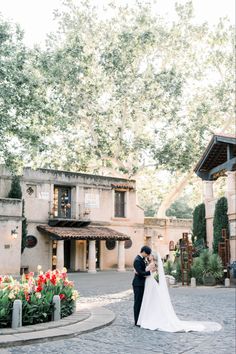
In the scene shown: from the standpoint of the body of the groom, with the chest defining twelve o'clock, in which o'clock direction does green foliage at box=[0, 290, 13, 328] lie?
The green foliage is roughly at 5 o'clock from the groom.

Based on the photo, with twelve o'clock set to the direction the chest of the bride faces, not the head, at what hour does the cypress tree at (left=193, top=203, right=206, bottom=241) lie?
The cypress tree is roughly at 3 o'clock from the bride.

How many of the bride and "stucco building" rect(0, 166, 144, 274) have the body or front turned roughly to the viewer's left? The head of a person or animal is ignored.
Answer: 1

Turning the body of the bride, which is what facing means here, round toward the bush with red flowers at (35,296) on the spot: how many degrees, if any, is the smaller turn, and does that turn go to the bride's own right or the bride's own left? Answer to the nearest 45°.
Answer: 0° — they already face it

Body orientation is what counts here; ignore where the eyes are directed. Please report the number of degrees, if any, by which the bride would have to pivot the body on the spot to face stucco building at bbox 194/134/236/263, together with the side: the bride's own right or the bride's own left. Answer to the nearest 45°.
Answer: approximately 90° to the bride's own right

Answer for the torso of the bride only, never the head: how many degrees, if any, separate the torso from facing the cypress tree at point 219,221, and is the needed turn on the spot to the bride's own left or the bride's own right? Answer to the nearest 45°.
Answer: approximately 90° to the bride's own right

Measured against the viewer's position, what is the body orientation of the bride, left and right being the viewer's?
facing to the left of the viewer

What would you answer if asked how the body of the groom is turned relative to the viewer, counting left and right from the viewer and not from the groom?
facing to the right of the viewer

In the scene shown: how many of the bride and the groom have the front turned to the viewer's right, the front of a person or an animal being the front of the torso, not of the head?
1
